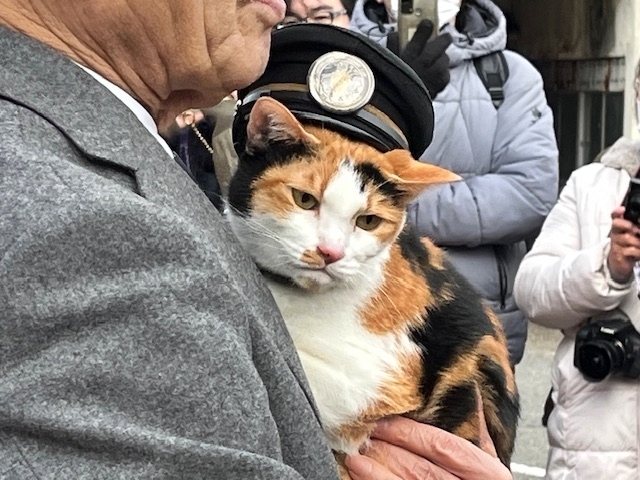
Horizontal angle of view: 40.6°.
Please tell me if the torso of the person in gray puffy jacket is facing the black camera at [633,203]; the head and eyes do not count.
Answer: no

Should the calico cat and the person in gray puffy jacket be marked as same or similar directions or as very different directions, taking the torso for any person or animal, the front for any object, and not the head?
same or similar directions

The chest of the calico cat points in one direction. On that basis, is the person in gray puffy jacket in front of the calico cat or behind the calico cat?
behind

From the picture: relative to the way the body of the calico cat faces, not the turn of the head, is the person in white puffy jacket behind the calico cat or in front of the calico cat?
behind

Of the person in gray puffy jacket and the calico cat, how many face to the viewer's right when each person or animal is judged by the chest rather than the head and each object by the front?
0

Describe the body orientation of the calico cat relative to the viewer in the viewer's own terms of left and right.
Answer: facing the viewer and to the left of the viewer
